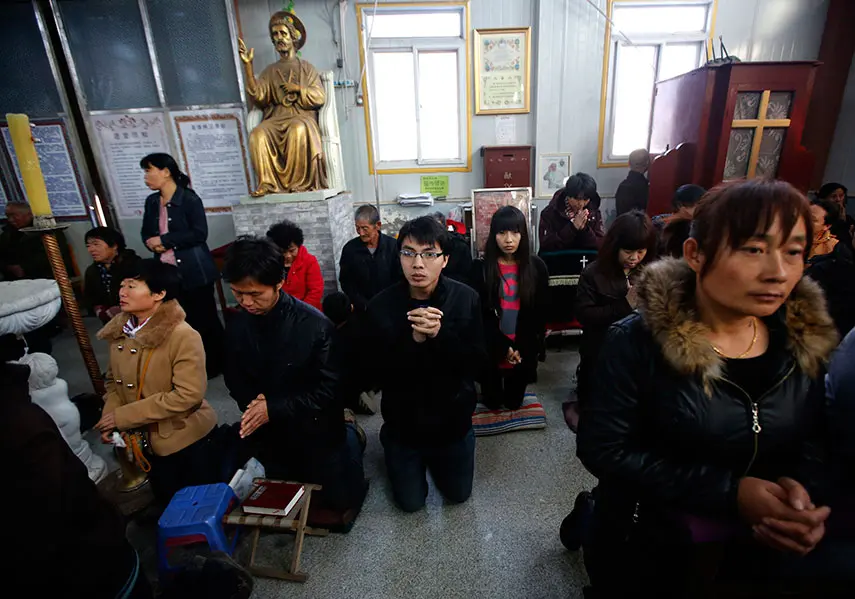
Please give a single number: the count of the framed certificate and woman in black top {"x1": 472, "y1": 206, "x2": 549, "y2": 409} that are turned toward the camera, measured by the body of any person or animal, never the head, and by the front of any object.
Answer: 2

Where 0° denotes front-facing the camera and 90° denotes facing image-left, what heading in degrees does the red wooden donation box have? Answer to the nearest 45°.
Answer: approximately 0°

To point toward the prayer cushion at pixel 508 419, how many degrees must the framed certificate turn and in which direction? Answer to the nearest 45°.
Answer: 0° — it already faces it

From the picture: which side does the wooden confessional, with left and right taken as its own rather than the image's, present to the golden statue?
right

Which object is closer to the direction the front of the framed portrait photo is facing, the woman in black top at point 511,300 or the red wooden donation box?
the woman in black top

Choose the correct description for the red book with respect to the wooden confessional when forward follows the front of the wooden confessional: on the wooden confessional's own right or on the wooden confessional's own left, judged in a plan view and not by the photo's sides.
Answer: on the wooden confessional's own right

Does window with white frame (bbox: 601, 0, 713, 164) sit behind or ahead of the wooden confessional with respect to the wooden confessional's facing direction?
behind

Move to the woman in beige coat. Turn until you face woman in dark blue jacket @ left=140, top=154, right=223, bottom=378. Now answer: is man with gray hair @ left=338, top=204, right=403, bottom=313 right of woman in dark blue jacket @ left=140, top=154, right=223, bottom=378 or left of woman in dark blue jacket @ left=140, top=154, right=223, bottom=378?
right
